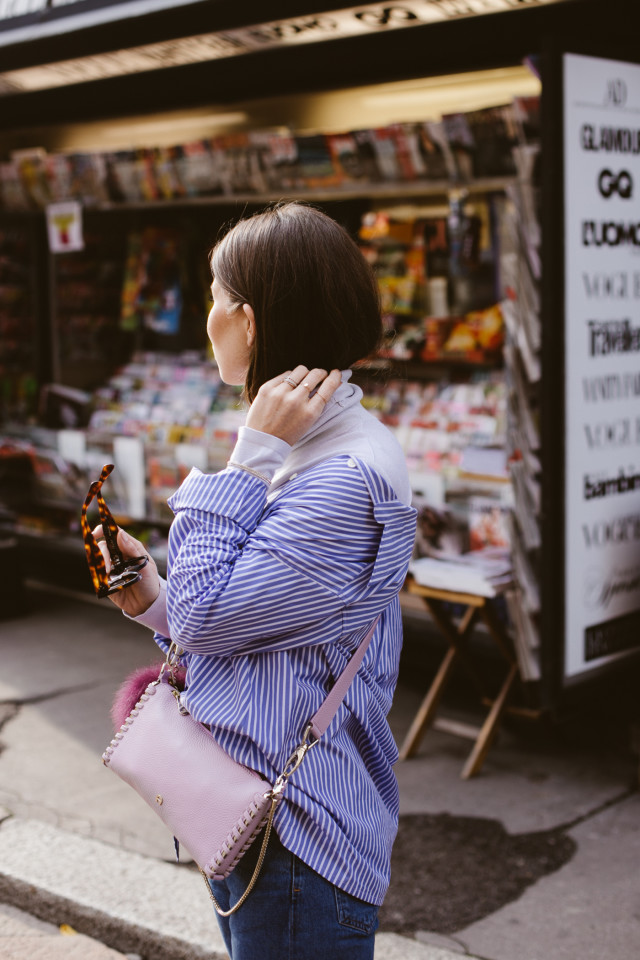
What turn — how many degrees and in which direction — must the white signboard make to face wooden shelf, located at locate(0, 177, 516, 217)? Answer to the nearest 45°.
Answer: approximately 180°

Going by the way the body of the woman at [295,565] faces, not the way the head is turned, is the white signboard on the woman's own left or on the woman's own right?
on the woman's own right

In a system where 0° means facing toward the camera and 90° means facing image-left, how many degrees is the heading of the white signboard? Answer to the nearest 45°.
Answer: approximately 315°

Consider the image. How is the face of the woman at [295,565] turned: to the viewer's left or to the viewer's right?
to the viewer's left

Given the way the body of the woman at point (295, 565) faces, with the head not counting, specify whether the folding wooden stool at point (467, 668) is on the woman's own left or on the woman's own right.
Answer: on the woman's own right

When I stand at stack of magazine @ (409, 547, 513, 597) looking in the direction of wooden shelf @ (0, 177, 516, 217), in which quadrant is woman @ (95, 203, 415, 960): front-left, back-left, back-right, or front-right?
back-left
